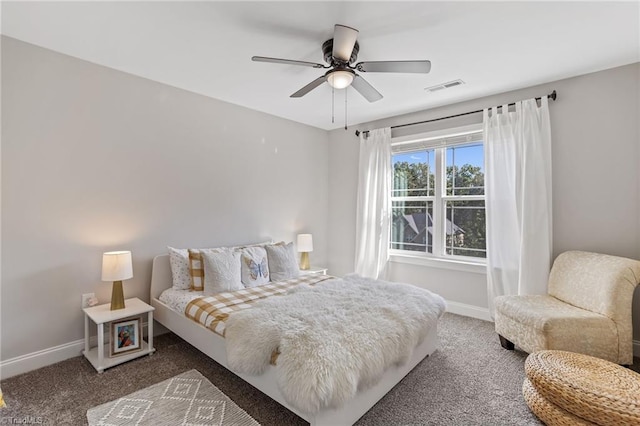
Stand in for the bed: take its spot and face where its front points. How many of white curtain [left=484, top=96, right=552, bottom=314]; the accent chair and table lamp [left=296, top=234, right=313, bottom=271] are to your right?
0

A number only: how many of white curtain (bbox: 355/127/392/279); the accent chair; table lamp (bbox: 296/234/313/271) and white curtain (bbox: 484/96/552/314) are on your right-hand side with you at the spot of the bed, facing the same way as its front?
0

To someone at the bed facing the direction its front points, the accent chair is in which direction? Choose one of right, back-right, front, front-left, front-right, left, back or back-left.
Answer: front-left

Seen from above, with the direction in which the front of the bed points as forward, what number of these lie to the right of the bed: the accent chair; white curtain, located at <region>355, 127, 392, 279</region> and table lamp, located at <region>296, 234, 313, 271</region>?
0

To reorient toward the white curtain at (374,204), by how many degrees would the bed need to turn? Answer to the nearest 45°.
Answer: approximately 90° to its left

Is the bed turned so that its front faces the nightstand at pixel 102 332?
no

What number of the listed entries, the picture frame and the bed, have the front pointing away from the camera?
0

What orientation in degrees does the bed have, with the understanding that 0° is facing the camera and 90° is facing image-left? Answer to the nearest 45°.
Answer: approximately 315°
